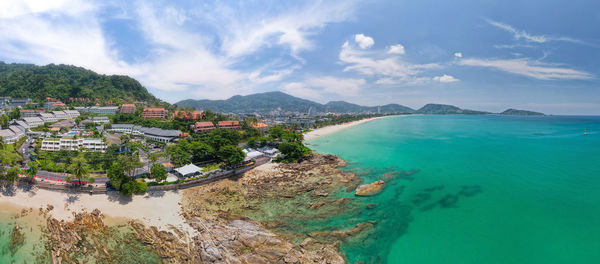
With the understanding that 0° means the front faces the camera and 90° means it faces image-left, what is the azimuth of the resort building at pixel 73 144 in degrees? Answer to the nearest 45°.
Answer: approximately 0°

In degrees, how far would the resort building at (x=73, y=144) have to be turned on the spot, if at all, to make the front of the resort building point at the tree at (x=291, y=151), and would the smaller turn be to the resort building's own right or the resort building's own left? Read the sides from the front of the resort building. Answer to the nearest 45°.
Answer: approximately 45° to the resort building's own left

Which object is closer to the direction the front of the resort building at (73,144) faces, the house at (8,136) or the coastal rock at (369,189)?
the coastal rock

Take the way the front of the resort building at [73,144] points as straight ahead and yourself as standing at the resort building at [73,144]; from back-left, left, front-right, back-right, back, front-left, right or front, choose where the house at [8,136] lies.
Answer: back-right

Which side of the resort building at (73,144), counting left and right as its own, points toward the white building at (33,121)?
back

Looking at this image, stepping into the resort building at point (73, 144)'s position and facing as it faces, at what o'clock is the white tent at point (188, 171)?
The white tent is roughly at 11 o'clock from the resort building.

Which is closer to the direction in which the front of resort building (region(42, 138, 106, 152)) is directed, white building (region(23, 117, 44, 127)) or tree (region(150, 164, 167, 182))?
the tree

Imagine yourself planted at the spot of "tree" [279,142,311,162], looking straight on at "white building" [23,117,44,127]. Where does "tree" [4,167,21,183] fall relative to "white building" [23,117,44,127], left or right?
left

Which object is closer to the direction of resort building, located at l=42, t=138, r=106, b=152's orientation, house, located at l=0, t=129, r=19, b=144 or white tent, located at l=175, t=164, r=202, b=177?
the white tent
